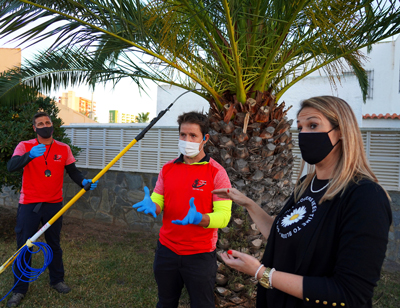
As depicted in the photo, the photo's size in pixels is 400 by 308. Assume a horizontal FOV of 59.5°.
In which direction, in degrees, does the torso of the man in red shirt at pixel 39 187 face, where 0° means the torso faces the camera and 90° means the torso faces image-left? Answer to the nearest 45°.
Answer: approximately 0°

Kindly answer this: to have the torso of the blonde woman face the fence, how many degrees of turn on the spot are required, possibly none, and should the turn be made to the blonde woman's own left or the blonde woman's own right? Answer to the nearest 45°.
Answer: approximately 90° to the blonde woman's own right

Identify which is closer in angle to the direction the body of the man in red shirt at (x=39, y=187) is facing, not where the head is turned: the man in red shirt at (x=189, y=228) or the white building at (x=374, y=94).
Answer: the man in red shirt

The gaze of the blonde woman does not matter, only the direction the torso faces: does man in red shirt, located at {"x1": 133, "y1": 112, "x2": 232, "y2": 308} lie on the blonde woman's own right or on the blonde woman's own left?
on the blonde woman's own right

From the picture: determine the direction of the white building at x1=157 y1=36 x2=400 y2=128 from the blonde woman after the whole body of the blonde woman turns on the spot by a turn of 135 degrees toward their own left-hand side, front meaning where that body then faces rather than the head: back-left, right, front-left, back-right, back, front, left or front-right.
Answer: left

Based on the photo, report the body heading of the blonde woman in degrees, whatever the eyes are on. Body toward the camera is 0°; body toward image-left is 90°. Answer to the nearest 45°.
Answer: approximately 45°

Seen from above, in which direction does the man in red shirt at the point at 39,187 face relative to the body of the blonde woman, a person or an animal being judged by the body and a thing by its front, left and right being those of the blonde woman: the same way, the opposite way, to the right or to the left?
to the left

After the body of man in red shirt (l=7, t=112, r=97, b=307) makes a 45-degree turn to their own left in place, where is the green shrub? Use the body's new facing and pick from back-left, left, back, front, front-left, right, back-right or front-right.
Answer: back-left

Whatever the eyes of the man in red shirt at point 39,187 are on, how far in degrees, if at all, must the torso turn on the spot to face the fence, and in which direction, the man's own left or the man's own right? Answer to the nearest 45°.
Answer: approximately 135° to the man's own left
